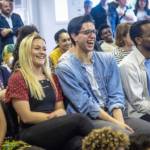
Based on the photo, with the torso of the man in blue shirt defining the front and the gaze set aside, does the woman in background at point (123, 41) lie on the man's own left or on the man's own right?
on the man's own left

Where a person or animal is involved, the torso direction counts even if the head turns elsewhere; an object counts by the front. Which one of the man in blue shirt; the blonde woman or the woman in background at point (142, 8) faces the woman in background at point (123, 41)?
the woman in background at point (142, 8)

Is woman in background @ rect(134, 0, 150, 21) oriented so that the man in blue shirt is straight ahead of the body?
yes

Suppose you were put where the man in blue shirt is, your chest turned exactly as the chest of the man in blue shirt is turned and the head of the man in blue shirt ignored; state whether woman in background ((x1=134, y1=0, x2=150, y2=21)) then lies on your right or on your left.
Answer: on your left

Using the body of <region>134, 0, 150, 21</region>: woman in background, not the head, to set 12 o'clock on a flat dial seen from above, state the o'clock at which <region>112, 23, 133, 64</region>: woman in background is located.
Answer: <region>112, 23, 133, 64</region>: woman in background is roughly at 12 o'clock from <region>134, 0, 150, 21</region>: woman in background.

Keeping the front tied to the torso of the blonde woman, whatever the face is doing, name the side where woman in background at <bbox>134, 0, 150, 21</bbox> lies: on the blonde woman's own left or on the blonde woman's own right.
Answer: on the blonde woman's own left

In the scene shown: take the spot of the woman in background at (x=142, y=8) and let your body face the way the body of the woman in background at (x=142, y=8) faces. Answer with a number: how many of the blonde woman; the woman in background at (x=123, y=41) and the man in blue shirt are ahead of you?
3

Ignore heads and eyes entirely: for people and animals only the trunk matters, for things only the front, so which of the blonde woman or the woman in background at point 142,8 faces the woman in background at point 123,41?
the woman in background at point 142,8

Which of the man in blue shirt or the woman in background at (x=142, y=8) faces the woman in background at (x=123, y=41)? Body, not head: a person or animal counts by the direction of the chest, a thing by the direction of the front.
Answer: the woman in background at (x=142, y=8)

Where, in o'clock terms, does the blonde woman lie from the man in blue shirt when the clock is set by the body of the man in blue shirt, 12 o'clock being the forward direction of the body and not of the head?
The blonde woman is roughly at 3 o'clock from the man in blue shirt.
